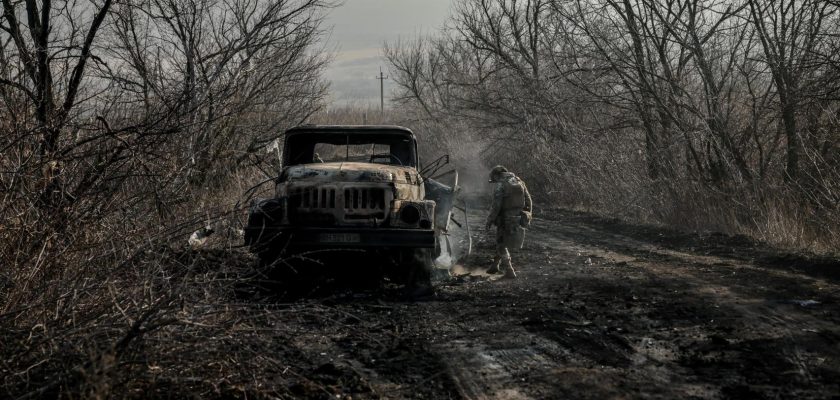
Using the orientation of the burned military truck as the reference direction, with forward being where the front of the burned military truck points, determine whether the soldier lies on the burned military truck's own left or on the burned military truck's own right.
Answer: on the burned military truck's own left

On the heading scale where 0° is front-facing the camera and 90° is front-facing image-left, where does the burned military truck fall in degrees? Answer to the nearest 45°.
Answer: approximately 0°
